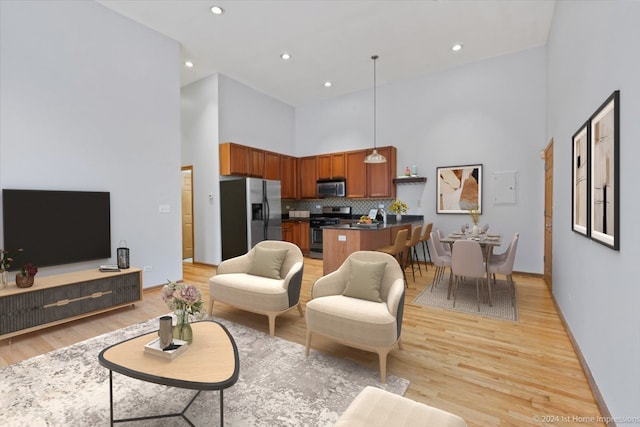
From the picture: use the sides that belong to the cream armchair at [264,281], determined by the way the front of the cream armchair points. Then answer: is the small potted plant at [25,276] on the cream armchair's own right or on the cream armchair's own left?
on the cream armchair's own right

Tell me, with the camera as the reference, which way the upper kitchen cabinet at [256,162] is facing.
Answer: facing the viewer and to the right of the viewer

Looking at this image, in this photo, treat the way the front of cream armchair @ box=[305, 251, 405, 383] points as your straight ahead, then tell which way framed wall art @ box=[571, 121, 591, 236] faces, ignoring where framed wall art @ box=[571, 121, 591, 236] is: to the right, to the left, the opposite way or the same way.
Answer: to the right

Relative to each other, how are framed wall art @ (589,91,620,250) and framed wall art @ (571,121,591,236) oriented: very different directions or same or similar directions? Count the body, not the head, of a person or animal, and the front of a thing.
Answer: same or similar directions

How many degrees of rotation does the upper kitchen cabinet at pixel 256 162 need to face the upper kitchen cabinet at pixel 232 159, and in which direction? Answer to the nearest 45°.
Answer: approximately 90° to its right

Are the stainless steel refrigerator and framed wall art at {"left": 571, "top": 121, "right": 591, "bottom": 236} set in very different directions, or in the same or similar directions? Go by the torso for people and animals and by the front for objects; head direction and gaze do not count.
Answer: very different directions

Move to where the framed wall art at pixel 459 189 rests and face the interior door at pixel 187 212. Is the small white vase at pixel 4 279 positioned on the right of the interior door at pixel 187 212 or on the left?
left

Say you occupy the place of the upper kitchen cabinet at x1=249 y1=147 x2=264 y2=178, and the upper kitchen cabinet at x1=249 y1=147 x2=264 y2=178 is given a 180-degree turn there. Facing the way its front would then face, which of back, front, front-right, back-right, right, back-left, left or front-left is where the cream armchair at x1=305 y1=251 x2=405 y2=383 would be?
back-left

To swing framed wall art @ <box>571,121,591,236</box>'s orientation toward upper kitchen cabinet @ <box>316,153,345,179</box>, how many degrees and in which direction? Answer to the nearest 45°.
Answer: approximately 45° to its right

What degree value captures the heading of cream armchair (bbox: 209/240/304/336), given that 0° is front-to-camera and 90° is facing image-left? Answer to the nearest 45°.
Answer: approximately 45°

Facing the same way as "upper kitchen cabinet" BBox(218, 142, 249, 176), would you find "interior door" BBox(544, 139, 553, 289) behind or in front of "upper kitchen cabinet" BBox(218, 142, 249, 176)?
in front

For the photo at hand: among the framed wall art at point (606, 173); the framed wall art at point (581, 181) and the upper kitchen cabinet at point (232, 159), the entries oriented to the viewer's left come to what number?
2

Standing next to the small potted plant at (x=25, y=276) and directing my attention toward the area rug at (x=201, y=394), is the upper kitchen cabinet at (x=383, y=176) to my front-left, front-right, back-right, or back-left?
front-left

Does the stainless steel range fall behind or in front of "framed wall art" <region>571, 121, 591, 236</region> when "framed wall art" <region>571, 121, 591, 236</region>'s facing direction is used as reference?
in front

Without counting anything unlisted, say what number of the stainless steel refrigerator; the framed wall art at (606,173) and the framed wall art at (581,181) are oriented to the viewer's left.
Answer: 2

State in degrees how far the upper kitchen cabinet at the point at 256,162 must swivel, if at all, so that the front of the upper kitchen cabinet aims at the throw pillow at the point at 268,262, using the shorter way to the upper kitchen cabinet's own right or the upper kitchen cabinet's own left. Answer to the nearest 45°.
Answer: approximately 45° to the upper kitchen cabinet's own right

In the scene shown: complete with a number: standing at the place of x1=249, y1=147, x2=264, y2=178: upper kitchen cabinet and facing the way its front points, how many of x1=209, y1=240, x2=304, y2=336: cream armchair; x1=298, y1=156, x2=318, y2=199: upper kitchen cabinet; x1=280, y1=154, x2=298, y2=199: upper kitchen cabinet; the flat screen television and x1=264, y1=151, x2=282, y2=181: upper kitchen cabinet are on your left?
3

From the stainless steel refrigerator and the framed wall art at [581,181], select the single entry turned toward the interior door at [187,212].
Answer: the framed wall art
